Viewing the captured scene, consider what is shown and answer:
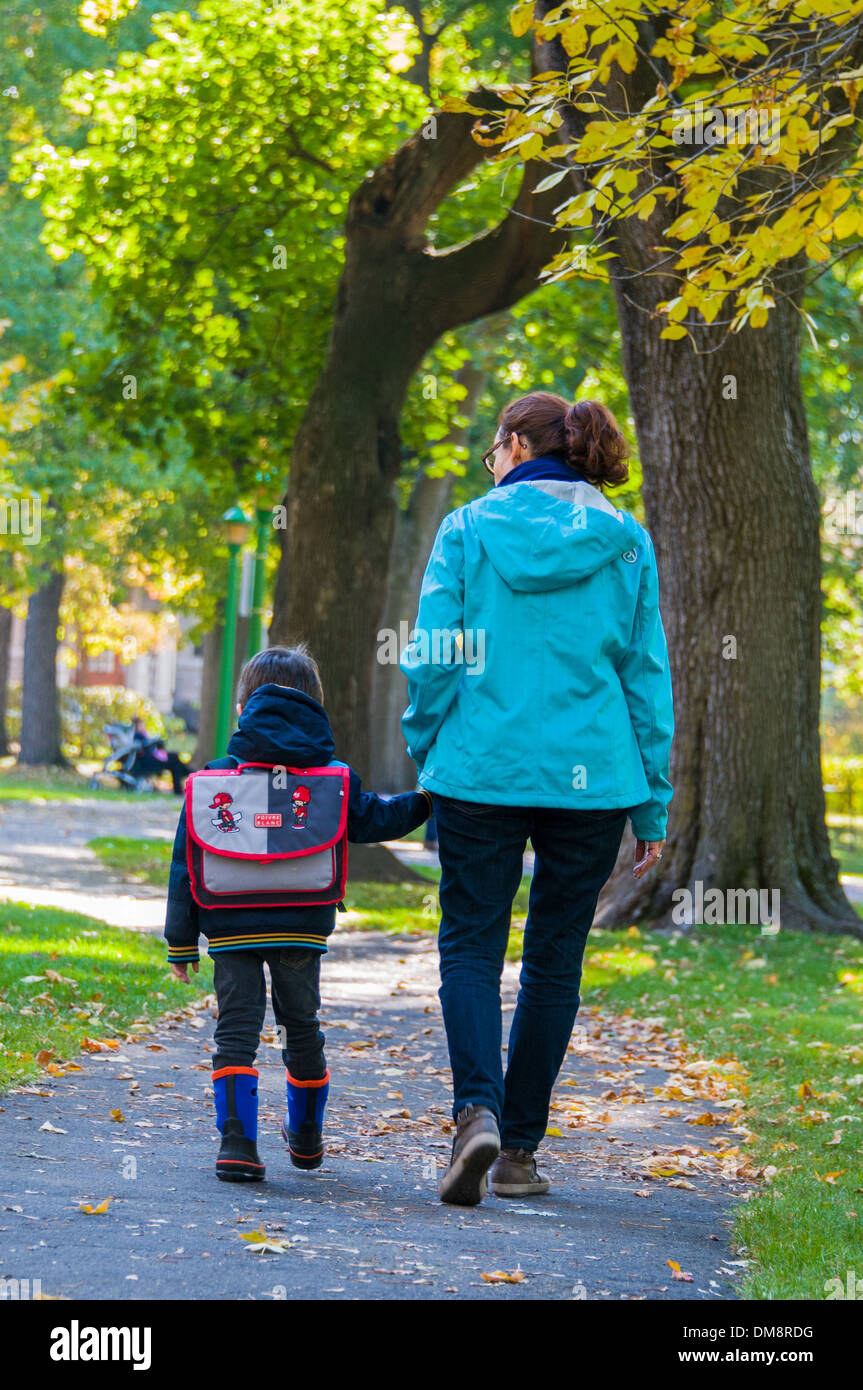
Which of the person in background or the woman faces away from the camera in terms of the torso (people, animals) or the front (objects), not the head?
the woman

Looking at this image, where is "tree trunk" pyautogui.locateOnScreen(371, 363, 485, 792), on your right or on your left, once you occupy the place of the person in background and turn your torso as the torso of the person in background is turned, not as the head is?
on your right

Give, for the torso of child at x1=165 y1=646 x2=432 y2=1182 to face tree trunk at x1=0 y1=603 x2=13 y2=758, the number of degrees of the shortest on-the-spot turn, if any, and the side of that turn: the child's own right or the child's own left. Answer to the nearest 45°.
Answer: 0° — they already face it

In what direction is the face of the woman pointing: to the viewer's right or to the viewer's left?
to the viewer's left

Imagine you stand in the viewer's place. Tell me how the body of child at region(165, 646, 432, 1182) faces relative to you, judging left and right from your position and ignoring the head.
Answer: facing away from the viewer

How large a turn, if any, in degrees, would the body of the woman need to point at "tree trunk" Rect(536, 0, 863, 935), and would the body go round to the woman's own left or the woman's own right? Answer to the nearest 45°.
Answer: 0° — they already face it

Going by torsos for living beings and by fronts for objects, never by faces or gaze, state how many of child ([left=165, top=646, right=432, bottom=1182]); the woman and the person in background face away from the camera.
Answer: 2

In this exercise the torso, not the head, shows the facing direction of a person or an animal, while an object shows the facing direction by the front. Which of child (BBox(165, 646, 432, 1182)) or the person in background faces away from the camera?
the child

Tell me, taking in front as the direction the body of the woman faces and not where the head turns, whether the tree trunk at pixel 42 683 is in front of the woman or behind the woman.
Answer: in front

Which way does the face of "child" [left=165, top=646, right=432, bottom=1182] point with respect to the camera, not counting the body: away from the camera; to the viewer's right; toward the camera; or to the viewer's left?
away from the camera

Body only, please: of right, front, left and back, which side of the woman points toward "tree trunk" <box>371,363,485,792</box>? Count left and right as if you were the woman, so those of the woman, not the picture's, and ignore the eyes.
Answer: front

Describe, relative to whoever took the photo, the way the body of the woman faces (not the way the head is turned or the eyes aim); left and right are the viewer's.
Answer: facing away from the viewer
